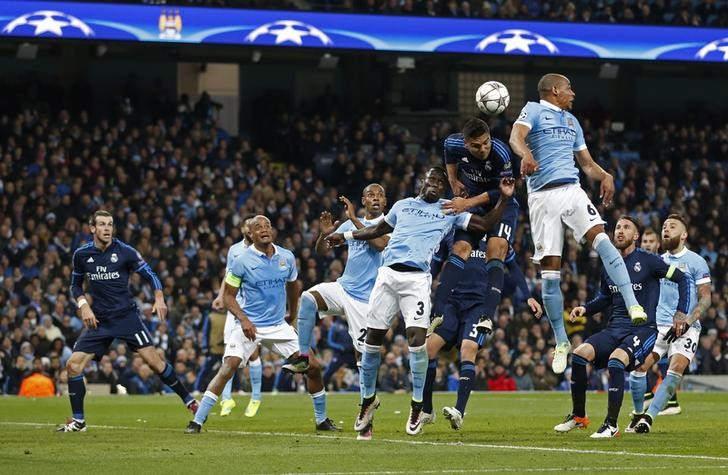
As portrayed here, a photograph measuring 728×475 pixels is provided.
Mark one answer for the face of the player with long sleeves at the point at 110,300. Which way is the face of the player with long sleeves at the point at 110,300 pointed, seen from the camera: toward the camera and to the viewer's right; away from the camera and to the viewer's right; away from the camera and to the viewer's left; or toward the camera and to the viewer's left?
toward the camera and to the viewer's right

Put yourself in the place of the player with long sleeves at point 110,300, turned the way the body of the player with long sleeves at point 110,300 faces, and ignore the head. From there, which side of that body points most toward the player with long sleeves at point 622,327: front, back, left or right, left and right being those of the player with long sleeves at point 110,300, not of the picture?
left

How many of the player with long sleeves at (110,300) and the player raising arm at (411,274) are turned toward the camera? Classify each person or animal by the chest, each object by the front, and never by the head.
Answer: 2

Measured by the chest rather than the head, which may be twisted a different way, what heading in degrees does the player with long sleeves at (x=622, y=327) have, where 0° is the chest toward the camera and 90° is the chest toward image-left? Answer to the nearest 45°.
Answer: approximately 45°

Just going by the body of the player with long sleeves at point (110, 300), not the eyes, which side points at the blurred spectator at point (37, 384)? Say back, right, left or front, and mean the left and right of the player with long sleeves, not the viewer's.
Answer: back

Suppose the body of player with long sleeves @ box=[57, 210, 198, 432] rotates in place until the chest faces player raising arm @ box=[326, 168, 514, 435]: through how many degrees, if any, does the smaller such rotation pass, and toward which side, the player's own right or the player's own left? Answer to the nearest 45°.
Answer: approximately 45° to the player's own left

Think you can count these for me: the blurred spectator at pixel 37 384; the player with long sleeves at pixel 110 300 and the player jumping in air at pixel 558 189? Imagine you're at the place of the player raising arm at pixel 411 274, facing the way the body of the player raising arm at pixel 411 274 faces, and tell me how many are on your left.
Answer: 1

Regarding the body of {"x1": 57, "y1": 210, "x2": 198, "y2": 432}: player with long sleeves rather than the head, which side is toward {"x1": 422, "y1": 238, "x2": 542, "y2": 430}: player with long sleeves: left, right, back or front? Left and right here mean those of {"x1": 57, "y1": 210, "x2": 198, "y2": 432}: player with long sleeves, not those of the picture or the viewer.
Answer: left

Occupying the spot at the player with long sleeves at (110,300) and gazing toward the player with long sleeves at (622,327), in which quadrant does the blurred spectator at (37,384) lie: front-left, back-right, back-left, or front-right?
back-left

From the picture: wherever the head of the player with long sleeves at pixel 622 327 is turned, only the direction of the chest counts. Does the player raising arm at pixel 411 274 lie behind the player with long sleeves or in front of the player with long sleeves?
in front

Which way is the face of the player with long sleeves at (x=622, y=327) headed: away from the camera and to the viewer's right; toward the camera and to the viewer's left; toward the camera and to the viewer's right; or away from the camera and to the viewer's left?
toward the camera and to the viewer's left

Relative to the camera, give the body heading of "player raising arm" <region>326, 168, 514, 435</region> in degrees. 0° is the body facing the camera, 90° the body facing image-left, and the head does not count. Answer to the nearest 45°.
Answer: approximately 0°
